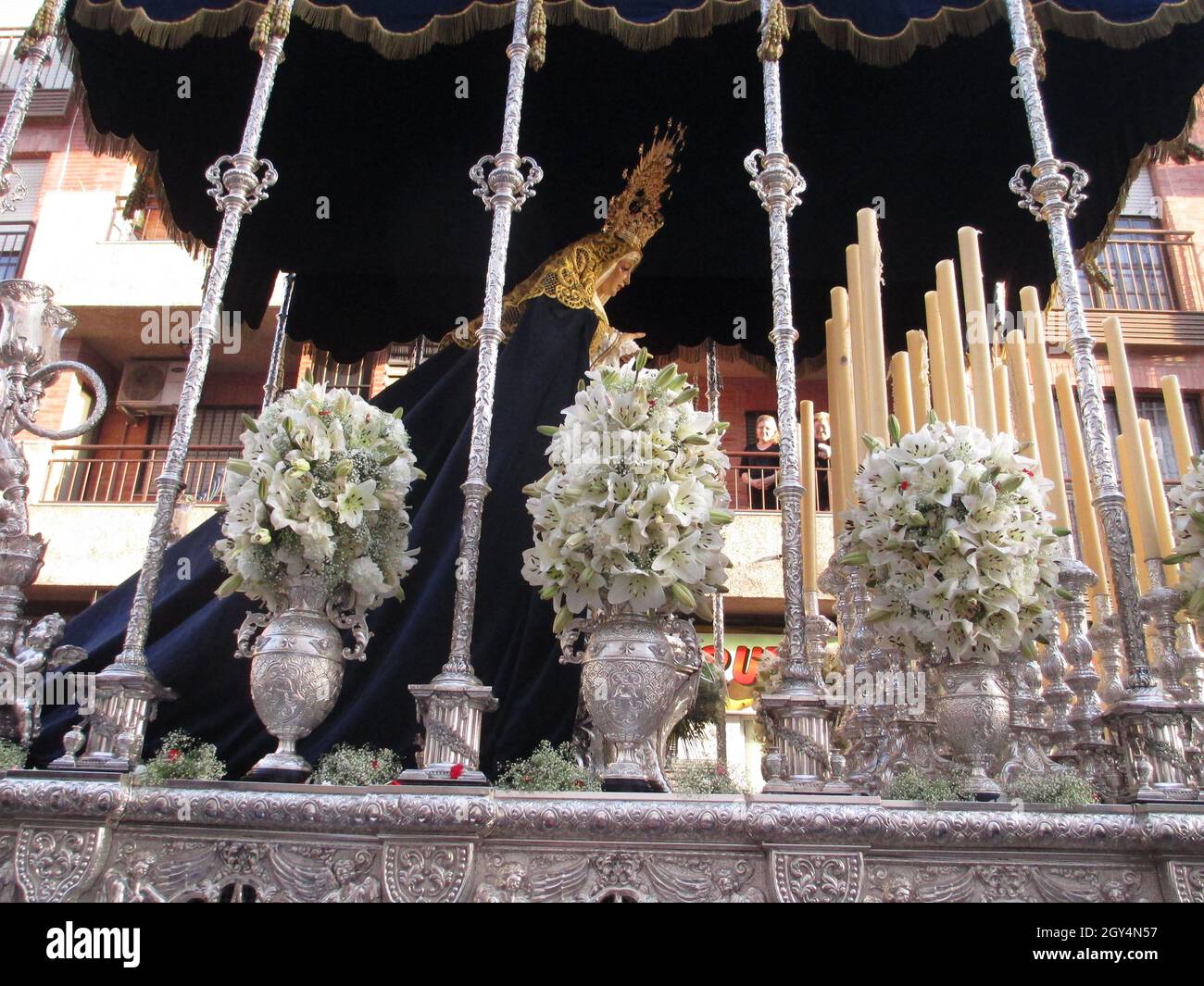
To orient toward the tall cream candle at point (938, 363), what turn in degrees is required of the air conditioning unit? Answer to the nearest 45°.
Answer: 0° — it already faces it

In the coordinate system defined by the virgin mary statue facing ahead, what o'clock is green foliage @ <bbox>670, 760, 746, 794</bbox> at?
The green foliage is roughly at 2 o'clock from the virgin mary statue.

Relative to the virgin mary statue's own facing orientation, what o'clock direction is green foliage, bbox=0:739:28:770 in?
The green foliage is roughly at 5 o'clock from the virgin mary statue.

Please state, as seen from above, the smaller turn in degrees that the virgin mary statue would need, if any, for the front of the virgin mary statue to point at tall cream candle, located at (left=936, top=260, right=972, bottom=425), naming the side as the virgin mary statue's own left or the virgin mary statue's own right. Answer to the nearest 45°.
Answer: approximately 45° to the virgin mary statue's own right

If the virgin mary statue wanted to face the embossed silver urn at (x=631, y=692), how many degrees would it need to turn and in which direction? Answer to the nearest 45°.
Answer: approximately 90° to its right

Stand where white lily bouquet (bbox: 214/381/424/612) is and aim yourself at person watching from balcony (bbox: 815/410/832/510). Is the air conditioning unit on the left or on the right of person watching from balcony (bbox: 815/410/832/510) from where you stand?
left

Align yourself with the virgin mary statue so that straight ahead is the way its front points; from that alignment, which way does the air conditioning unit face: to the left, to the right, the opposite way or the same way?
to the right

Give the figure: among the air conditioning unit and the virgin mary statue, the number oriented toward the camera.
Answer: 1

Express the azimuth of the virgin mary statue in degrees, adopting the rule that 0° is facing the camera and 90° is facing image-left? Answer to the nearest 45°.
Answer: approximately 270°

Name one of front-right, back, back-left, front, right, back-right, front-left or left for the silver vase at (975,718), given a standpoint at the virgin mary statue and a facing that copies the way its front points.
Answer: front-right

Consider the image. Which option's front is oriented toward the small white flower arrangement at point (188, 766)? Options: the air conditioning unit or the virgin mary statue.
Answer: the air conditioning unit

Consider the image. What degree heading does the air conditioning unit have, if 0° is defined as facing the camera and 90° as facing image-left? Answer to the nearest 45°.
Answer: approximately 0°

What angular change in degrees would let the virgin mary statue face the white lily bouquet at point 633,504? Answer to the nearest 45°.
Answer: approximately 90° to its right
